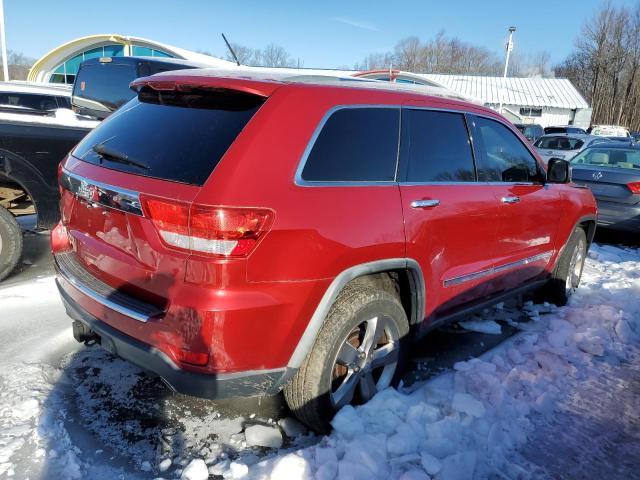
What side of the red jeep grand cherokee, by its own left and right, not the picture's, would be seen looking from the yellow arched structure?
left

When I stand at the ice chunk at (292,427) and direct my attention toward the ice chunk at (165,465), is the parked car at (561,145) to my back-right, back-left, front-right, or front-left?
back-right

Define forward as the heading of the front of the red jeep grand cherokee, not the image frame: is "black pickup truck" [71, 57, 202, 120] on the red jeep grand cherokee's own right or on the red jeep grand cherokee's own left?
on the red jeep grand cherokee's own left

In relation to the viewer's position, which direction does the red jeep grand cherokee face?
facing away from the viewer and to the right of the viewer

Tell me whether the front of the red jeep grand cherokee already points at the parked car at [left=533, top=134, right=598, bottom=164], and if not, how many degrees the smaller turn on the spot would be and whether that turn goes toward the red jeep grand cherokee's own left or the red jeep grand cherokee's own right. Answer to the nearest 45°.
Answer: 0° — it already faces it

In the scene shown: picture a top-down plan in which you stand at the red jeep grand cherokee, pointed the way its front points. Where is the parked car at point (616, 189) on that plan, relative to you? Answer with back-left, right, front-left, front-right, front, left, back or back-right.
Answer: front
